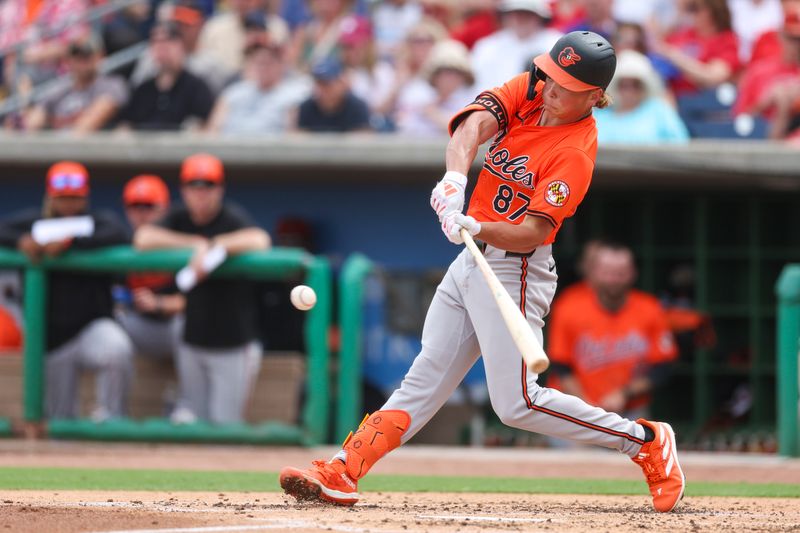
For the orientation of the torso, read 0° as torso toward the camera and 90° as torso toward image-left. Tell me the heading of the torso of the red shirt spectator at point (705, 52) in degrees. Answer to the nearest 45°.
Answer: approximately 45°

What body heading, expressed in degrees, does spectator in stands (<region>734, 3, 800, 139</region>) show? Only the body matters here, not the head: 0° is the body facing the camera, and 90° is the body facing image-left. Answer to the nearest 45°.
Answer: approximately 0°

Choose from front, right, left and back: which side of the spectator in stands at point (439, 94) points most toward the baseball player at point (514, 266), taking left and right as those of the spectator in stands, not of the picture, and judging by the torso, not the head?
front

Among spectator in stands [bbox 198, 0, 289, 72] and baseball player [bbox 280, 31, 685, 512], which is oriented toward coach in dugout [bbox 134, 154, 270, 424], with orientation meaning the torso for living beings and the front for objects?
the spectator in stands

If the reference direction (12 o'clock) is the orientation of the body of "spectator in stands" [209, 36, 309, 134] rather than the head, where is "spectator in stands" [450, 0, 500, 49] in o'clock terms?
"spectator in stands" [450, 0, 500, 49] is roughly at 8 o'clock from "spectator in stands" [209, 36, 309, 134].

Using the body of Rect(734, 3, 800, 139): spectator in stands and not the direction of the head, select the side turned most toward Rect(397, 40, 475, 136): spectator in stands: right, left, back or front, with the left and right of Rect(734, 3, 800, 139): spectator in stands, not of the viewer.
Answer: right

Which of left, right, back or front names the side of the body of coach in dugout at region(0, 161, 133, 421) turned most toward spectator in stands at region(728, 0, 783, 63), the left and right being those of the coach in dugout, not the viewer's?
left

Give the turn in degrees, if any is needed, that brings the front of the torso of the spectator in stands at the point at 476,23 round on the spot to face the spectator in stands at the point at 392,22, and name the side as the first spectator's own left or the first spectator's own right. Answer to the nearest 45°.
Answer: approximately 90° to the first spectator's own right

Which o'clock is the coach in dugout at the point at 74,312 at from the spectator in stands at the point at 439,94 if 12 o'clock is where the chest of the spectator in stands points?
The coach in dugout is roughly at 2 o'clock from the spectator in stands.

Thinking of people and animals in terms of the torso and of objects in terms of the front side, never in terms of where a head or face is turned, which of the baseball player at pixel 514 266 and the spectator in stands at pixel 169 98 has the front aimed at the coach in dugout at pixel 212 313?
the spectator in stands

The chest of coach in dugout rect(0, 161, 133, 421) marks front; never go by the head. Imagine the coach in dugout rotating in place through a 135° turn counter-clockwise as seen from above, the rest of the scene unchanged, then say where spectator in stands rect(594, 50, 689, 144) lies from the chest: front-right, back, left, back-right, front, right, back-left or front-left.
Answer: front-right

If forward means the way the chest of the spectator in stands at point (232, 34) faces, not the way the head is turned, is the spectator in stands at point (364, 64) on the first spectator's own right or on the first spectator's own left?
on the first spectator's own left
